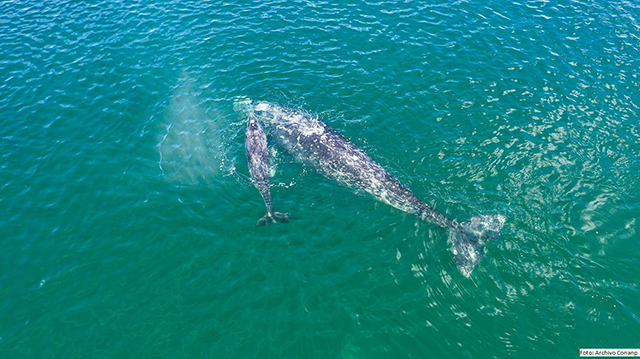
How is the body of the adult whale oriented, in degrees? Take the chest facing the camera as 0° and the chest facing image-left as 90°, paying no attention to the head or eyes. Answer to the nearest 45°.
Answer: approximately 135°

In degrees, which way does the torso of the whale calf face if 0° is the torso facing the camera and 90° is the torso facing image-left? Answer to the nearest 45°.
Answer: approximately 180°
